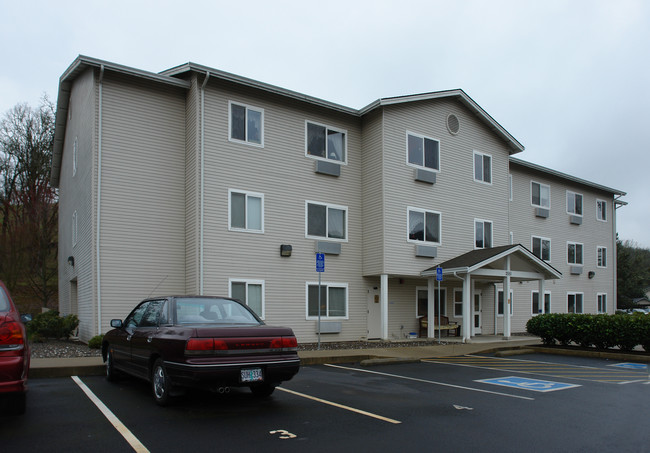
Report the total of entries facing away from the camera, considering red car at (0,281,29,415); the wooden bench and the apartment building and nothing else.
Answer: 1

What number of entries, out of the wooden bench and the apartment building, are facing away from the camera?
0

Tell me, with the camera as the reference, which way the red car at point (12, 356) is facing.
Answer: facing away from the viewer

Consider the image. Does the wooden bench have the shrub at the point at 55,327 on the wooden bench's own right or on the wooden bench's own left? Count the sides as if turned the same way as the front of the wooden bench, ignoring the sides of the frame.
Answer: on the wooden bench's own right

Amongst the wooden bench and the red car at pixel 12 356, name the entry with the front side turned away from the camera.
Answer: the red car

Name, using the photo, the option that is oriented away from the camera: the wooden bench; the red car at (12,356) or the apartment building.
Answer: the red car

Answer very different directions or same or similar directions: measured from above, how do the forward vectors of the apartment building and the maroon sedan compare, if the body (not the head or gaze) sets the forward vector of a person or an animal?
very different directions

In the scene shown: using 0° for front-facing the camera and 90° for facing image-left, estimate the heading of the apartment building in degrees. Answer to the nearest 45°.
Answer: approximately 315°

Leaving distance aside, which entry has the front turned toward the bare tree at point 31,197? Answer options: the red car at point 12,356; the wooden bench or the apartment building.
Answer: the red car

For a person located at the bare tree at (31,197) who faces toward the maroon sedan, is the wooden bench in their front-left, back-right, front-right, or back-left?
front-left

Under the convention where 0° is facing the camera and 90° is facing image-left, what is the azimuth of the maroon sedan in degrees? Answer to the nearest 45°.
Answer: approximately 135°

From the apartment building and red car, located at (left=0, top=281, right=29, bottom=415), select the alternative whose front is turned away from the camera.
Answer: the red car

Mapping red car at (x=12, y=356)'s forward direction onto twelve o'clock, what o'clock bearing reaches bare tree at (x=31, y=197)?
The bare tree is roughly at 12 o'clock from the red car.
